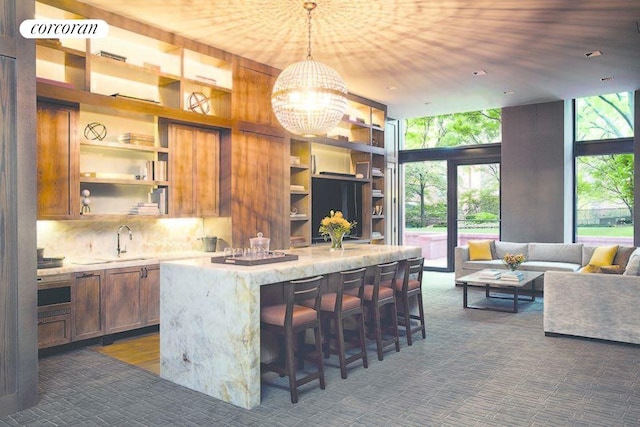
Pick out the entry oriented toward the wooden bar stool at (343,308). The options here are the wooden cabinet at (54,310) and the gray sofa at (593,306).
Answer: the wooden cabinet

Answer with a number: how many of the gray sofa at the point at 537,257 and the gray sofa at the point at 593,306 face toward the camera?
1

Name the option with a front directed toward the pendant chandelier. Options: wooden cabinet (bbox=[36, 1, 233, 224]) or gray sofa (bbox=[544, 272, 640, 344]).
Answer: the wooden cabinet

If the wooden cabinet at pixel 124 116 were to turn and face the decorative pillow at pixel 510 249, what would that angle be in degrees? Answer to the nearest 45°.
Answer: approximately 45° to its left

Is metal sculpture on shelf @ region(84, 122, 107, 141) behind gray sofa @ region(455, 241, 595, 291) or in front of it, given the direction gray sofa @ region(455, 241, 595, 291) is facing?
in front

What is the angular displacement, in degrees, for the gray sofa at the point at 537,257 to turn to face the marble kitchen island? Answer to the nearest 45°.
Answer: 0° — it already faces it

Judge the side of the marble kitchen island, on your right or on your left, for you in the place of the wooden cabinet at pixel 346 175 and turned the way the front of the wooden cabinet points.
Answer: on your right

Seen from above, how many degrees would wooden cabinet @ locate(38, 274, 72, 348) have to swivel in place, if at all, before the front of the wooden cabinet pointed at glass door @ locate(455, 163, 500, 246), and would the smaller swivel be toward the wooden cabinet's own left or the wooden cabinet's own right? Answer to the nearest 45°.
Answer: approximately 45° to the wooden cabinet's own left

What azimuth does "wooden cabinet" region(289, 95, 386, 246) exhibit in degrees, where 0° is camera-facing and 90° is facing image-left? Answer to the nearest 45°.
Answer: approximately 315°

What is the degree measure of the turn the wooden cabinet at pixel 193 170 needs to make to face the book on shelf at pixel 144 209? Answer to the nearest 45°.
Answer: approximately 90° to its right

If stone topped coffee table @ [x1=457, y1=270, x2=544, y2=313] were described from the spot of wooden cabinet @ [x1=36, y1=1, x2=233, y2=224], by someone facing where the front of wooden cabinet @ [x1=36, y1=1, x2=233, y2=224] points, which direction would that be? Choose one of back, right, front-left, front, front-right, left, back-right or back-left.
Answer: front-left
